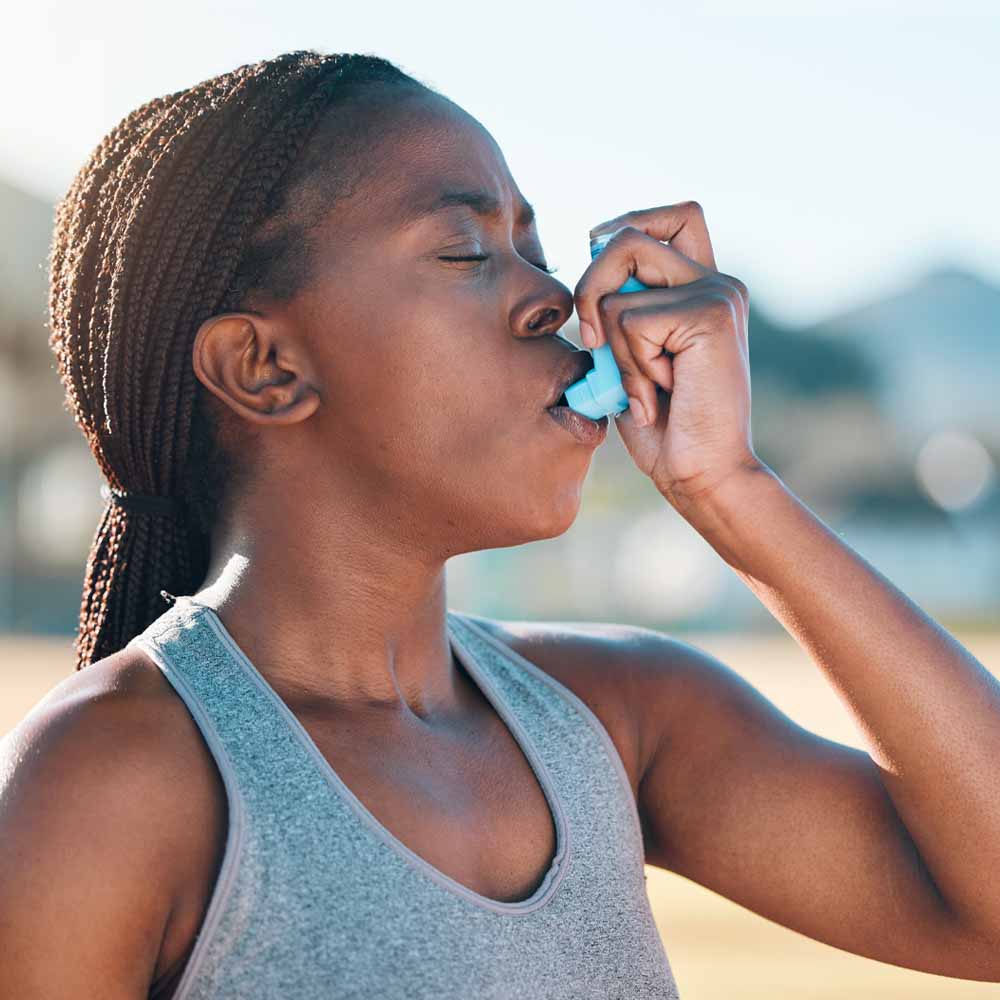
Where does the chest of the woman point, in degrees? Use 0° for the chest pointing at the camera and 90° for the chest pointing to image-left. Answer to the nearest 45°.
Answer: approximately 315°

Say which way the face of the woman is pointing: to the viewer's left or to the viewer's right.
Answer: to the viewer's right
